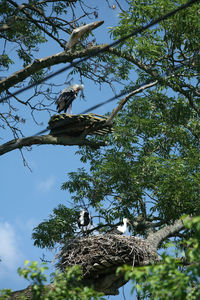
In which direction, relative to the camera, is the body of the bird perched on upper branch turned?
to the viewer's right
